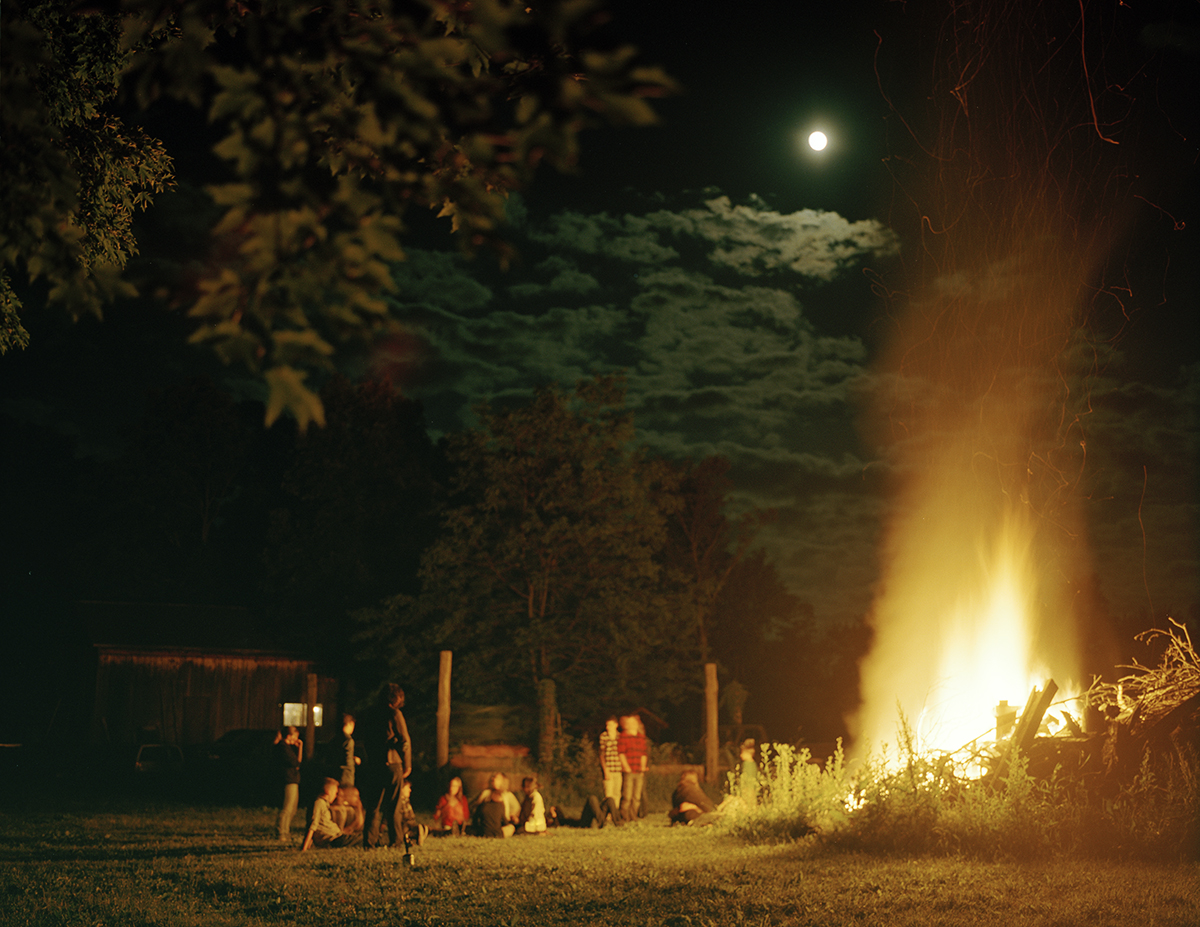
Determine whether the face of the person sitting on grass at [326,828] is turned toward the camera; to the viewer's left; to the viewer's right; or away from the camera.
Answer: to the viewer's right

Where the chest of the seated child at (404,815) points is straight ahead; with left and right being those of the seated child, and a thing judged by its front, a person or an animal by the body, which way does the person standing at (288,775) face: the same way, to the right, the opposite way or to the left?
the same way

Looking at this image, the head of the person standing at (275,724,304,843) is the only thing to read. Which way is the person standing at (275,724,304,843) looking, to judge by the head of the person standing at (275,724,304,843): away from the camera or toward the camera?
toward the camera

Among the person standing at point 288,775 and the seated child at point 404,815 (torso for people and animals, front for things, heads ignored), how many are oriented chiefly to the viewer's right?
2

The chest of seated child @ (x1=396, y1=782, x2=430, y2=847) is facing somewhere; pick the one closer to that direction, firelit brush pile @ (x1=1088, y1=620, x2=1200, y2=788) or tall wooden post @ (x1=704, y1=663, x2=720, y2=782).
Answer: the firelit brush pile

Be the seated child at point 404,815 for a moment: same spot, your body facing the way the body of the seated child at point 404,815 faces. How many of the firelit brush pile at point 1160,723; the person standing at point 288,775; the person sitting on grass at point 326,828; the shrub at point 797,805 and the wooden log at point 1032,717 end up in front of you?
3

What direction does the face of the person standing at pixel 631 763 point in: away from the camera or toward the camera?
toward the camera

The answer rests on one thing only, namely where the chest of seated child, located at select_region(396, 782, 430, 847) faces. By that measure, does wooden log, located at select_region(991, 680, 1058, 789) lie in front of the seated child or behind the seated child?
in front

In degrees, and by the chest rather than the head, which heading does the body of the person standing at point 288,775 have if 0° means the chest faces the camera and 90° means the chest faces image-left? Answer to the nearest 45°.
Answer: approximately 270°

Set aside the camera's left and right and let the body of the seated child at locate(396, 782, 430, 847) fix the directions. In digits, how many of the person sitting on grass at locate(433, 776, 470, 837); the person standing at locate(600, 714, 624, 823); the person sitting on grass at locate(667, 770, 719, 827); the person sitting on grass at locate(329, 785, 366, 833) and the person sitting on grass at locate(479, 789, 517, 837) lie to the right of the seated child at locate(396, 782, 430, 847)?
0

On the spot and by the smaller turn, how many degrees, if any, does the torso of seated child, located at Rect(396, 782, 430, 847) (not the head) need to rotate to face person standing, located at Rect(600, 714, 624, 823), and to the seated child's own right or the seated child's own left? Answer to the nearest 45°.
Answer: approximately 45° to the seated child's own left

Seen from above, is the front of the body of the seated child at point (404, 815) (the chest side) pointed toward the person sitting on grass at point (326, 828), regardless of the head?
no

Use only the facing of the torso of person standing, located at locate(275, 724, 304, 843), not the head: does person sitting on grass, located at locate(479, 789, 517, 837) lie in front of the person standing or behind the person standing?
in front

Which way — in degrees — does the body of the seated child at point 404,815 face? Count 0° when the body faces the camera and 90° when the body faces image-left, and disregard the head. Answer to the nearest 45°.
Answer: approximately 270°

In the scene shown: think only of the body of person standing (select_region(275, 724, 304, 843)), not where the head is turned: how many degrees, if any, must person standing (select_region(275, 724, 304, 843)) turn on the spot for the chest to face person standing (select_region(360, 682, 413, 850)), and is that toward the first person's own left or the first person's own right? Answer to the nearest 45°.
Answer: approximately 45° to the first person's own right
